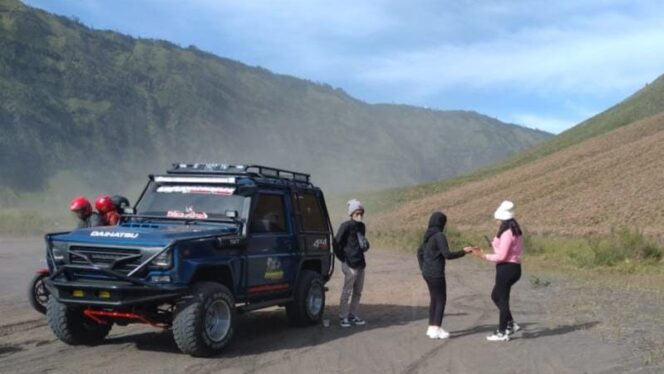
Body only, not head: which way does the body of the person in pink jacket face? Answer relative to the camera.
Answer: to the viewer's left

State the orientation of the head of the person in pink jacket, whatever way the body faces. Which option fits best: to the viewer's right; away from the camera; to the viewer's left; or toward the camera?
to the viewer's left

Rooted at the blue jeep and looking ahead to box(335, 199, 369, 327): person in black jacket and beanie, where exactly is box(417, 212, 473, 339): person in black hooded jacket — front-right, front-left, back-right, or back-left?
front-right

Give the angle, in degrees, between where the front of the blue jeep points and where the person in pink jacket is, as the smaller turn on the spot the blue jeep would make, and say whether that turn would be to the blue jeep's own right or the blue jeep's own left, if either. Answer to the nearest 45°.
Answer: approximately 135° to the blue jeep's own left

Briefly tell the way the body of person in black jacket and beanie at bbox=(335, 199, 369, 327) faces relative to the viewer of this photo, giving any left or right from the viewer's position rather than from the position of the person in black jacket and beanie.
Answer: facing the viewer and to the right of the viewer

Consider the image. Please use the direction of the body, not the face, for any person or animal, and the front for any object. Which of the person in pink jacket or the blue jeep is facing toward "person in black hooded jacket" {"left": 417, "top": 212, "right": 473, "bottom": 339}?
the person in pink jacket

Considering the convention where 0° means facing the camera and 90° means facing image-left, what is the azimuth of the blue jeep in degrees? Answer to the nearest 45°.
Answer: approximately 45°

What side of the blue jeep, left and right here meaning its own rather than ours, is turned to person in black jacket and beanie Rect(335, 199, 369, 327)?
back

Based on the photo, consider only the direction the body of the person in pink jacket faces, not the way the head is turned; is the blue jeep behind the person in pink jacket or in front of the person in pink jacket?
in front

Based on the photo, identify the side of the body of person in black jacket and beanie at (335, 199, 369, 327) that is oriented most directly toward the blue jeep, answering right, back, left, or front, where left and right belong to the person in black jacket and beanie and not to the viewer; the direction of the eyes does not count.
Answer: right
